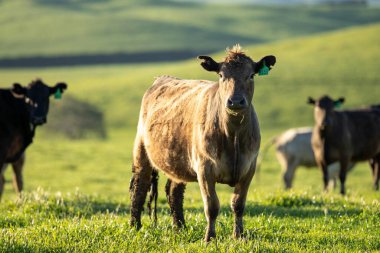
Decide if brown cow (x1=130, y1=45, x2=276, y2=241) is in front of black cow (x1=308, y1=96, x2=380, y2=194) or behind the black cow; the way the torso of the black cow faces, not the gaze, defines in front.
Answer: in front

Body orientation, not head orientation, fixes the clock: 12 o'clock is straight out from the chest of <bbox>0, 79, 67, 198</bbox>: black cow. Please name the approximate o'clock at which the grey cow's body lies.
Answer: The grey cow's body is roughly at 9 o'clock from the black cow.

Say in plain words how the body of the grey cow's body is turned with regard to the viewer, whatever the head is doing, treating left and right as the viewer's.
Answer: facing to the right of the viewer

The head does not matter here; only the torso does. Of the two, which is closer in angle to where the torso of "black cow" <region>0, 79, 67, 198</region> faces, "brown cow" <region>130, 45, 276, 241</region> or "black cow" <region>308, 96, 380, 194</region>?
the brown cow

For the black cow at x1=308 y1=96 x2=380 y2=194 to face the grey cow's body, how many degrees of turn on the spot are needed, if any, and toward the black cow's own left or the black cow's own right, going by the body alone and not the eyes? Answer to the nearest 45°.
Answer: approximately 135° to the black cow's own right

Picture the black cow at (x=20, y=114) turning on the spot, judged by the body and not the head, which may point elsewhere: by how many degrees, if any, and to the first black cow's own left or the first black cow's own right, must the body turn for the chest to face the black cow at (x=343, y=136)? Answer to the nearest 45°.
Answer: approximately 45° to the first black cow's own left

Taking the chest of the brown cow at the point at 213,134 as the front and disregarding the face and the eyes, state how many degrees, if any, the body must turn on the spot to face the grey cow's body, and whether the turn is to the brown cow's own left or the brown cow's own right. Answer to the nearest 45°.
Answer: approximately 135° to the brown cow's own left

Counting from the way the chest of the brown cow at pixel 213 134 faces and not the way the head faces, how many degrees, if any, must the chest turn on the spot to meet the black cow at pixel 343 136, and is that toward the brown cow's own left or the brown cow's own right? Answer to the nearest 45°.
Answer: approximately 135° to the brown cow's own left

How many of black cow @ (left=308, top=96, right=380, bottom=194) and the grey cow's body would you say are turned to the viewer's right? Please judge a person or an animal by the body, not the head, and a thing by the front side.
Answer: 1

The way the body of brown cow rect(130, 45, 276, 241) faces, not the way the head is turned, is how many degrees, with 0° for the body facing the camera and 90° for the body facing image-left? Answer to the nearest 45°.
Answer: approximately 315°
